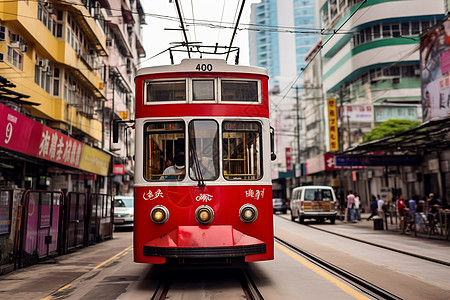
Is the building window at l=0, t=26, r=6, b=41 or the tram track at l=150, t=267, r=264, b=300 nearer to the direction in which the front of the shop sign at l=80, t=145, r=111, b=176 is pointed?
the tram track

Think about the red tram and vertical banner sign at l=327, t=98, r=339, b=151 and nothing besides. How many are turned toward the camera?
2

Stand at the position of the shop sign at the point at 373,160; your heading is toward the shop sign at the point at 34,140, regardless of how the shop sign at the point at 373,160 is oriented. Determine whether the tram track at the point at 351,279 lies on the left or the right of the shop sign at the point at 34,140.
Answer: left

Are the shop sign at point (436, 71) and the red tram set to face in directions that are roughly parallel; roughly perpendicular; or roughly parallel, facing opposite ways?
roughly perpendicular

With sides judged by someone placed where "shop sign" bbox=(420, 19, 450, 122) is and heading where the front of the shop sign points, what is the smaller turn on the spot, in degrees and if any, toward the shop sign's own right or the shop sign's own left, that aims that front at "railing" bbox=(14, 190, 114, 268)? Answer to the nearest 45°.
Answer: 0° — it already faces it

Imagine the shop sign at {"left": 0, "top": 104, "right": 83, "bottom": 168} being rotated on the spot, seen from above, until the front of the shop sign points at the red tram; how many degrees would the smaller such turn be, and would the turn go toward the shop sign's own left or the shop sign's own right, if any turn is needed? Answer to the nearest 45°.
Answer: approximately 45° to the shop sign's own right

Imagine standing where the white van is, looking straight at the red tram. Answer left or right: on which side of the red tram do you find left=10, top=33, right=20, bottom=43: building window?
right

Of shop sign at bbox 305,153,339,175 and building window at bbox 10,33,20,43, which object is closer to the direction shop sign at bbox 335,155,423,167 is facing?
the building window
